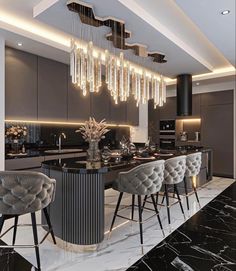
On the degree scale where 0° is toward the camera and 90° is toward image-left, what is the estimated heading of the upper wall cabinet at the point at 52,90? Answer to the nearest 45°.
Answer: approximately 315°

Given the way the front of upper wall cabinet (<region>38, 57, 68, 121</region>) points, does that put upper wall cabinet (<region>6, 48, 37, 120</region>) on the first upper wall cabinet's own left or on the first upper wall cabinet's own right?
on the first upper wall cabinet's own right

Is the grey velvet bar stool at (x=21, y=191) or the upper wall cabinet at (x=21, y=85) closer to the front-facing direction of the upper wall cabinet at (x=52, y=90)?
the grey velvet bar stool

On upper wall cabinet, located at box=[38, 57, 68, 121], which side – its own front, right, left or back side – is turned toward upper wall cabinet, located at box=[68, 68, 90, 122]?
left

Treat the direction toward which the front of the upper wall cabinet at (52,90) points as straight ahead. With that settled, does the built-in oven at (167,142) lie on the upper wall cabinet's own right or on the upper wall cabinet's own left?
on the upper wall cabinet's own left

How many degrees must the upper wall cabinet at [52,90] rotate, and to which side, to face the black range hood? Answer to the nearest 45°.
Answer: approximately 45° to its left

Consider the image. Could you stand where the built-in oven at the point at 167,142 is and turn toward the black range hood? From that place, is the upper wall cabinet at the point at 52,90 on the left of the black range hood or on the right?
right
